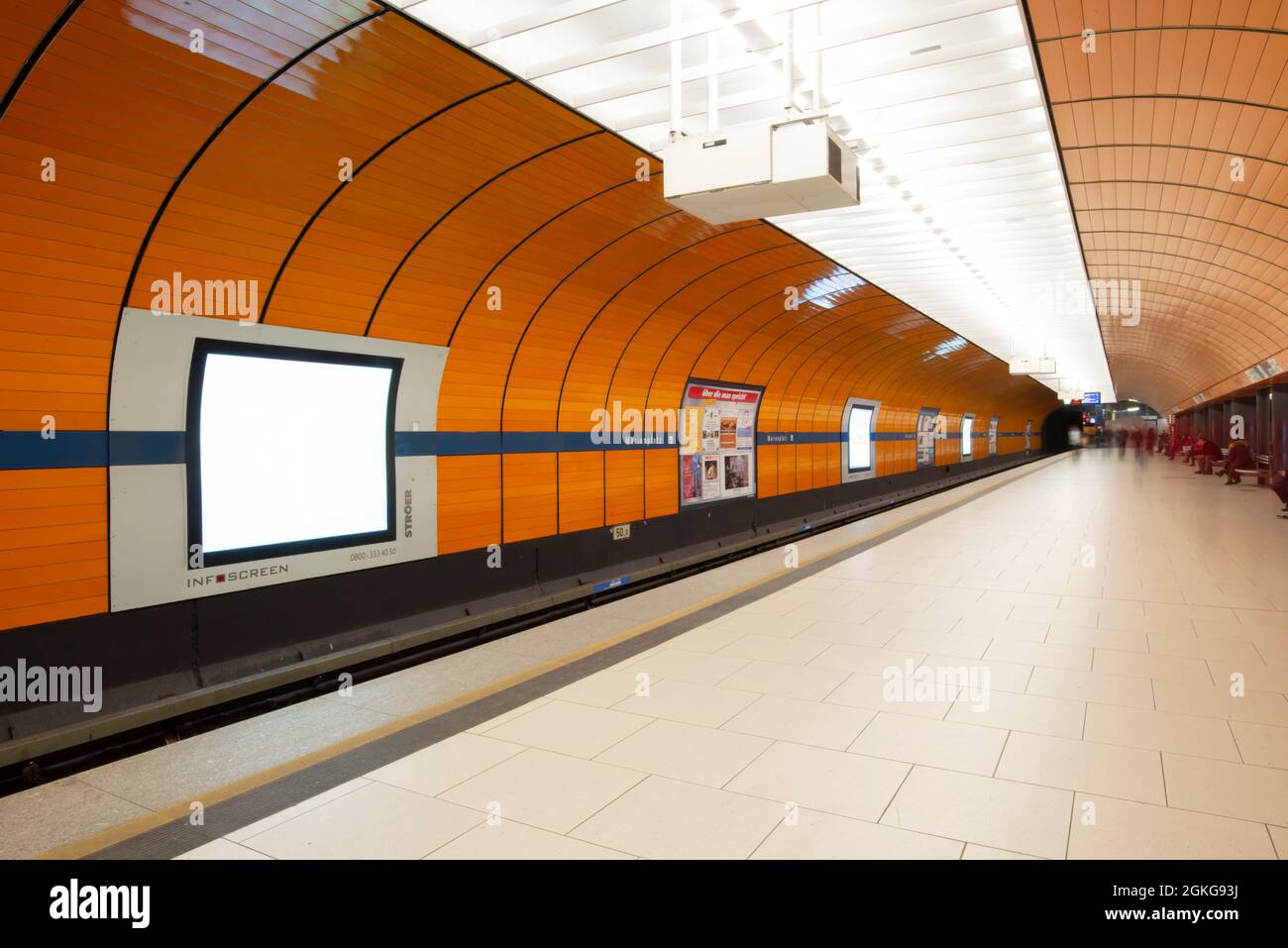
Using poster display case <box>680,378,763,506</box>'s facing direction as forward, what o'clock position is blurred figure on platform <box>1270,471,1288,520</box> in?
The blurred figure on platform is roughly at 10 o'clock from the poster display case.

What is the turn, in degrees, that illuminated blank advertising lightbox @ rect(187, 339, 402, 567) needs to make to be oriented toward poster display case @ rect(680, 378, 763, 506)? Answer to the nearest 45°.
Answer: approximately 90° to its left

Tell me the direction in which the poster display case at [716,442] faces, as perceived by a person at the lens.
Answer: facing the viewer and to the right of the viewer

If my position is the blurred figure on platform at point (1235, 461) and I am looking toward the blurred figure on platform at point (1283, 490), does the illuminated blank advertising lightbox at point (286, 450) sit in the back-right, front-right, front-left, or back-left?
front-right

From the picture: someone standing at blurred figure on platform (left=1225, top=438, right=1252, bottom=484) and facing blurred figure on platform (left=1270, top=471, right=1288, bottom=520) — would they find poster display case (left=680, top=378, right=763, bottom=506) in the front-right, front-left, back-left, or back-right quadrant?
front-right

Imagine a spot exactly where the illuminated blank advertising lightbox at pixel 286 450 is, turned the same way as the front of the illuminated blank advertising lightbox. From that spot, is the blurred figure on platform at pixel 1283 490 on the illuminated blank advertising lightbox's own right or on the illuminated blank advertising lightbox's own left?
on the illuminated blank advertising lightbox's own left

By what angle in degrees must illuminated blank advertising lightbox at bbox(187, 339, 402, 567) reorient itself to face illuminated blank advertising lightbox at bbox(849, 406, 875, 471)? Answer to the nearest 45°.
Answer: approximately 90° to its left

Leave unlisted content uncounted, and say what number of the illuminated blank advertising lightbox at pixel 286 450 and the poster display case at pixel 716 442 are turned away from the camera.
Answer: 0
